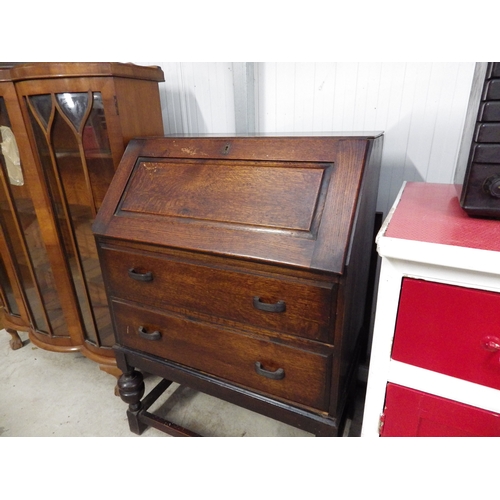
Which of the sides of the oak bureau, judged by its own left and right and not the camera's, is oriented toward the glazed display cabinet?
right

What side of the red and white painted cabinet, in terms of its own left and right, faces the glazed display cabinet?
right

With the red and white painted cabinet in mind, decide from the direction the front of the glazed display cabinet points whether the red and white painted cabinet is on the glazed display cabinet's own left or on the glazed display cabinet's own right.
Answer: on the glazed display cabinet's own left

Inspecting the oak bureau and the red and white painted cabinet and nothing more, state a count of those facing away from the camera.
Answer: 0

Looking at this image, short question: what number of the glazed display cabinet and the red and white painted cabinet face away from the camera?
0

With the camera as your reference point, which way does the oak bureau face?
facing the viewer and to the left of the viewer

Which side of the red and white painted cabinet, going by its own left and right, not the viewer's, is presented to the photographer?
front

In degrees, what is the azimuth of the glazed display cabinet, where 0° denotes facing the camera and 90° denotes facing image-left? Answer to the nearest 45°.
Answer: approximately 45°
